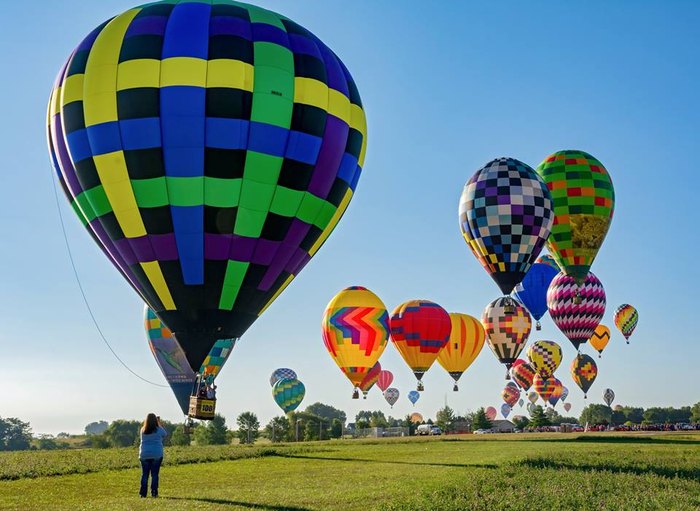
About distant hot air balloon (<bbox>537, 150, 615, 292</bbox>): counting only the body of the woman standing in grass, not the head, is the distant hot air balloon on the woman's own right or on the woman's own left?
on the woman's own right

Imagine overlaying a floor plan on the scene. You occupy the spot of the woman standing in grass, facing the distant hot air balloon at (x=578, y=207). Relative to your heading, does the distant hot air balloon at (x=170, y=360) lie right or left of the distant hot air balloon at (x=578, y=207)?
left

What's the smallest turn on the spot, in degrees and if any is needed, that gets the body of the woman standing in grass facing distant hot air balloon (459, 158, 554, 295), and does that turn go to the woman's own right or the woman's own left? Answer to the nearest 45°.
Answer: approximately 45° to the woman's own right

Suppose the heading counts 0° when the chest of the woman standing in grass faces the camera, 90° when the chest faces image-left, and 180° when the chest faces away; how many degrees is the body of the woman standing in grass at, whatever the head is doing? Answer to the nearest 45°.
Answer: approximately 180°

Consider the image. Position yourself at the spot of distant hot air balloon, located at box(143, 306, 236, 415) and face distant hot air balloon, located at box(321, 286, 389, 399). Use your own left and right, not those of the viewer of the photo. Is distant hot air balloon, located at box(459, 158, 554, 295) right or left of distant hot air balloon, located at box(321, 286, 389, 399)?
right

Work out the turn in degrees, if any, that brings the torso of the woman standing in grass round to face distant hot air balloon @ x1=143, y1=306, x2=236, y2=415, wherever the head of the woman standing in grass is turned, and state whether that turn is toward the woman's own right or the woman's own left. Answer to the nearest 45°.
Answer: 0° — they already face it

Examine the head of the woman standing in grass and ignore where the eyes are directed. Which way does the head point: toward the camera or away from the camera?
away from the camera
